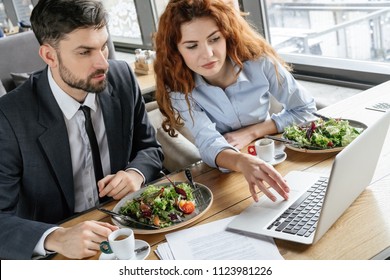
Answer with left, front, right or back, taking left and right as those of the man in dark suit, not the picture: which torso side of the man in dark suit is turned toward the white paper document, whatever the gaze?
front

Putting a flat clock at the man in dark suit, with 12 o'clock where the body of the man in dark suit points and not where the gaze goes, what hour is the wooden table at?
The wooden table is roughly at 12 o'clock from the man in dark suit.

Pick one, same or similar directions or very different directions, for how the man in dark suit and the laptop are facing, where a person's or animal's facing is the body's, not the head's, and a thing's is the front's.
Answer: very different directions

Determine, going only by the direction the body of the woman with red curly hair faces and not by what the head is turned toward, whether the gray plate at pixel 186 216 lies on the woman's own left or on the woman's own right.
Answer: on the woman's own right

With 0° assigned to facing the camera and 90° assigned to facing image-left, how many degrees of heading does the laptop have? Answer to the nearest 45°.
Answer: approximately 135°

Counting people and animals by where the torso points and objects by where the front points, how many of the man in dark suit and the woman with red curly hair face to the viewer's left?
0

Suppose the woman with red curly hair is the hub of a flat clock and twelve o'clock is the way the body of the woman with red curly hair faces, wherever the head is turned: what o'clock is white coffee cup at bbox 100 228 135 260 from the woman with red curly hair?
The white coffee cup is roughly at 2 o'clock from the woman with red curly hair.

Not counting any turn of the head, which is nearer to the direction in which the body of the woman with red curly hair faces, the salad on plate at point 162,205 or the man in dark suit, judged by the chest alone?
the salad on plate

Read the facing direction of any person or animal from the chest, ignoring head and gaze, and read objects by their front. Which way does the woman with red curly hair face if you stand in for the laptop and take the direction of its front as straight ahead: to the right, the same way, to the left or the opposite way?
the opposite way

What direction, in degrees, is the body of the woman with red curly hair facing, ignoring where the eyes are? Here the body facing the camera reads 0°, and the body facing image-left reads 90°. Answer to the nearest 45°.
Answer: approximately 315°
